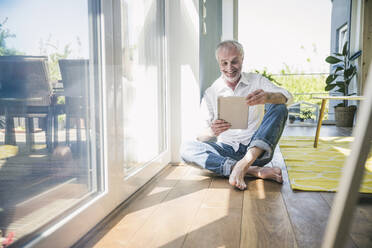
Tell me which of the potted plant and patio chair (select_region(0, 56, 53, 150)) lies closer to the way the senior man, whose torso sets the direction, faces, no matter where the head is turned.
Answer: the patio chair

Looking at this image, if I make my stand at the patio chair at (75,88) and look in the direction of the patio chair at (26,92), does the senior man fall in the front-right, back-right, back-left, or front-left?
back-left

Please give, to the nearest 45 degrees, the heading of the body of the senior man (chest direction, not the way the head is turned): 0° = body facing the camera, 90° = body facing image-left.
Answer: approximately 0°

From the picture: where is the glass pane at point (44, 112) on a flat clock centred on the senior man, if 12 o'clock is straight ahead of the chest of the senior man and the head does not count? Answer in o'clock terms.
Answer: The glass pane is roughly at 1 o'clock from the senior man.

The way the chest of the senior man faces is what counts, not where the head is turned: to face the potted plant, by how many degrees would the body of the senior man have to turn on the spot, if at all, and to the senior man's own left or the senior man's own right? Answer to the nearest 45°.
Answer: approximately 135° to the senior man's own left
